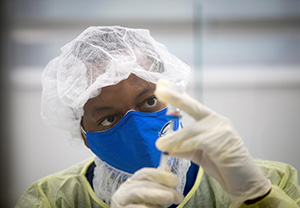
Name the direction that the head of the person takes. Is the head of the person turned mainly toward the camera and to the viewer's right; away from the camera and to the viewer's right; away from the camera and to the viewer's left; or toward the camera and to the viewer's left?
toward the camera and to the viewer's right

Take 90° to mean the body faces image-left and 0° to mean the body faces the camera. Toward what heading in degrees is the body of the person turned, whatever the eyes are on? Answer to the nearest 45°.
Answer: approximately 0°
